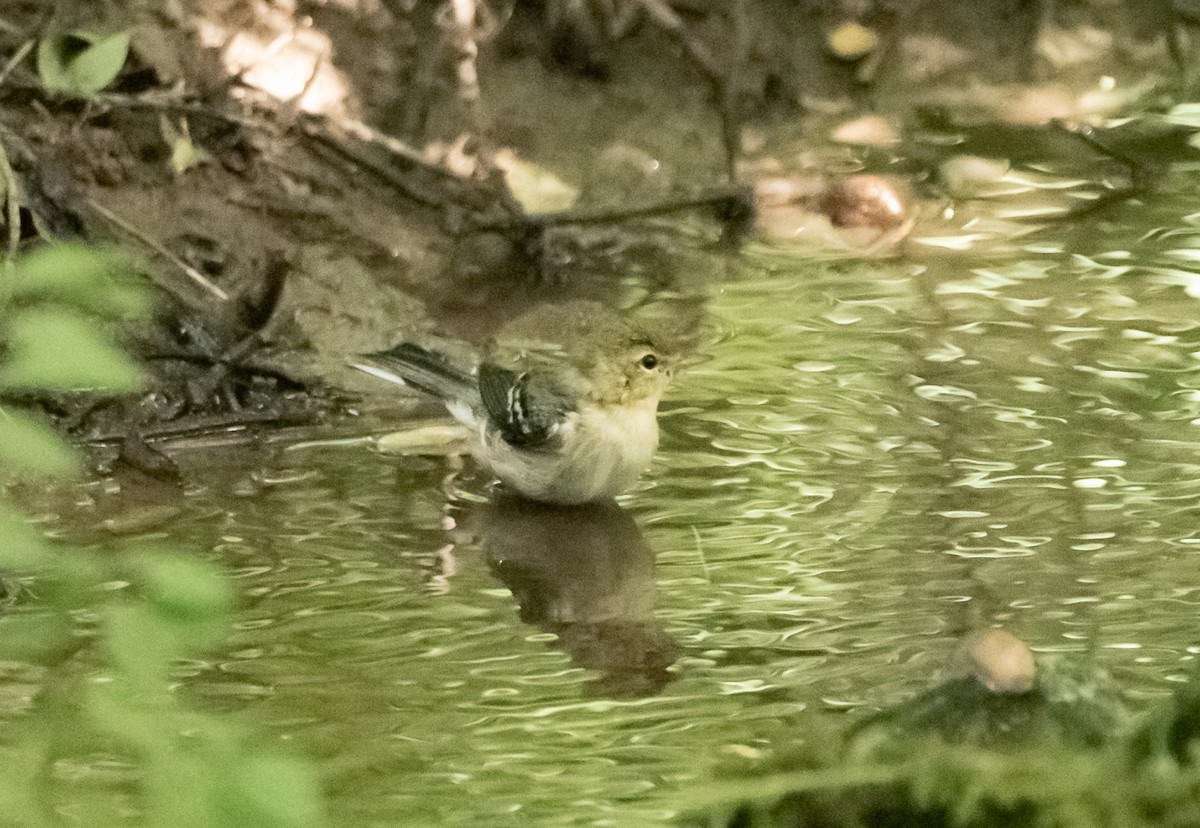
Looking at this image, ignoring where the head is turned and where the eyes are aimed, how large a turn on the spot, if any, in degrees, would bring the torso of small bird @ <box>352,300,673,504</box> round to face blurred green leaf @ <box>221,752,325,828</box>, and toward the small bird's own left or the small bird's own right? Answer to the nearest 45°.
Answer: approximately 90° to the small bird's own right

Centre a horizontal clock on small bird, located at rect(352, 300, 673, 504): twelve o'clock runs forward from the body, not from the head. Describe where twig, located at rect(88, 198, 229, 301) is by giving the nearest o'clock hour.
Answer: The twig is roughly at 7 o'clock from the small bird.

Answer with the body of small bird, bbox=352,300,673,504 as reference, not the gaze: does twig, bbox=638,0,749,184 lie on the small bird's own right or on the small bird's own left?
on the small bird's own left

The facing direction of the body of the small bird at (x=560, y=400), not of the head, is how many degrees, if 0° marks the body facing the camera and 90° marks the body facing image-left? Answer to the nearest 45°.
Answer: approximately 270°

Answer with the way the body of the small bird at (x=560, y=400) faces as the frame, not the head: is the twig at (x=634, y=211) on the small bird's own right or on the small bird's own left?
on the small bird's own left

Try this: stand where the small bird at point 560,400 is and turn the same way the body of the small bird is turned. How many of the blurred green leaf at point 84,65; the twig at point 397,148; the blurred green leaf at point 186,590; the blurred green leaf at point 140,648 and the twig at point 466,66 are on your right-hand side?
2

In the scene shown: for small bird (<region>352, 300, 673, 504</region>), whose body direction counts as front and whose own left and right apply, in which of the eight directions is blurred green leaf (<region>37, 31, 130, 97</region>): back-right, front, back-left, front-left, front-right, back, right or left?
back-left

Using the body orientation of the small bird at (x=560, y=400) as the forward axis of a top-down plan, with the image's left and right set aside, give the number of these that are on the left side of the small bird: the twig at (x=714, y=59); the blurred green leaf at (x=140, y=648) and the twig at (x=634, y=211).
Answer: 2

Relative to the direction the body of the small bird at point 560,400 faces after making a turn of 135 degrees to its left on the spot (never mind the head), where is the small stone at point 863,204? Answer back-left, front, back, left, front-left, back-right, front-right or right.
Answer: right

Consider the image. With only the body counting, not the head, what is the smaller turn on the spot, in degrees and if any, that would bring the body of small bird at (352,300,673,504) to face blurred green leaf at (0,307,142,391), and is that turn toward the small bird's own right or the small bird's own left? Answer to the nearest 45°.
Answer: approximately 90° to the small bird's own right

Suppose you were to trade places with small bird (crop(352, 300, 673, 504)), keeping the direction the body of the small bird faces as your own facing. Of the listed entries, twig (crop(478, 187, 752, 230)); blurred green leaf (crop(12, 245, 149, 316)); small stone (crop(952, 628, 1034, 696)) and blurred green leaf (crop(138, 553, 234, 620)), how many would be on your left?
1

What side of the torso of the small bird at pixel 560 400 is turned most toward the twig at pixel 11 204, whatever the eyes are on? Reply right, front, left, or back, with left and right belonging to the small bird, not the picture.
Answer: back

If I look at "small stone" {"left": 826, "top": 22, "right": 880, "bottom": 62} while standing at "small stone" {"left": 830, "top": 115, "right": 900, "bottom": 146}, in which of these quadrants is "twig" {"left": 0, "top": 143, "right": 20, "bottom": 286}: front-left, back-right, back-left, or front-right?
back-left

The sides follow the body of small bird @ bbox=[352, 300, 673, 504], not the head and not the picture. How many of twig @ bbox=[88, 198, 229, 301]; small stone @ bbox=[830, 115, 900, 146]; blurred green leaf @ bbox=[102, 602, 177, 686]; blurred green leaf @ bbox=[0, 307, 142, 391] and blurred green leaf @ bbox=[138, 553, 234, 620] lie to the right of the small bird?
3

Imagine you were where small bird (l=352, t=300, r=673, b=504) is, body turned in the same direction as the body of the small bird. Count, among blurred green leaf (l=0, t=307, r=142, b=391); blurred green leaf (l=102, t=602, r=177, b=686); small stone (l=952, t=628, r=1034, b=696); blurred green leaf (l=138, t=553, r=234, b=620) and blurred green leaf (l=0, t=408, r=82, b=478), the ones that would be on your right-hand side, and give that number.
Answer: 5

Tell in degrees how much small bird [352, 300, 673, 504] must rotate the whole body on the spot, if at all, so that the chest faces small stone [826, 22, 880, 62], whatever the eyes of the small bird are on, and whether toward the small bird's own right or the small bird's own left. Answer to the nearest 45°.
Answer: approximately 45° to the small bird's own left

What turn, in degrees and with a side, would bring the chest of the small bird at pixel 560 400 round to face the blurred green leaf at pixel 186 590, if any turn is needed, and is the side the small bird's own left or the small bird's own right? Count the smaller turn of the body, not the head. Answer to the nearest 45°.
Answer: approximately 90° to the small bird's own right
